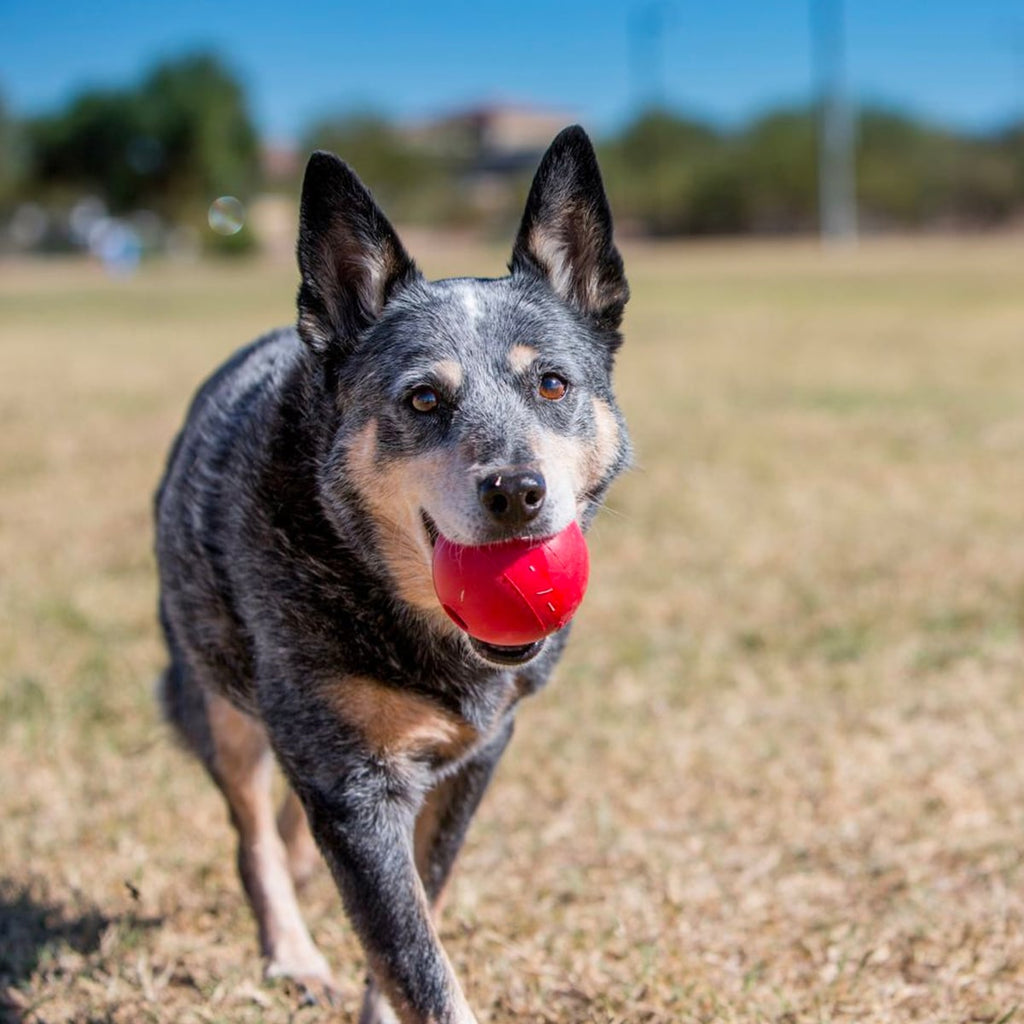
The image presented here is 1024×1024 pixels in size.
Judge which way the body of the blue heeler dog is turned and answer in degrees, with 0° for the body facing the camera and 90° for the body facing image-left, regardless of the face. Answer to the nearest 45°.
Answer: approximately 315°
